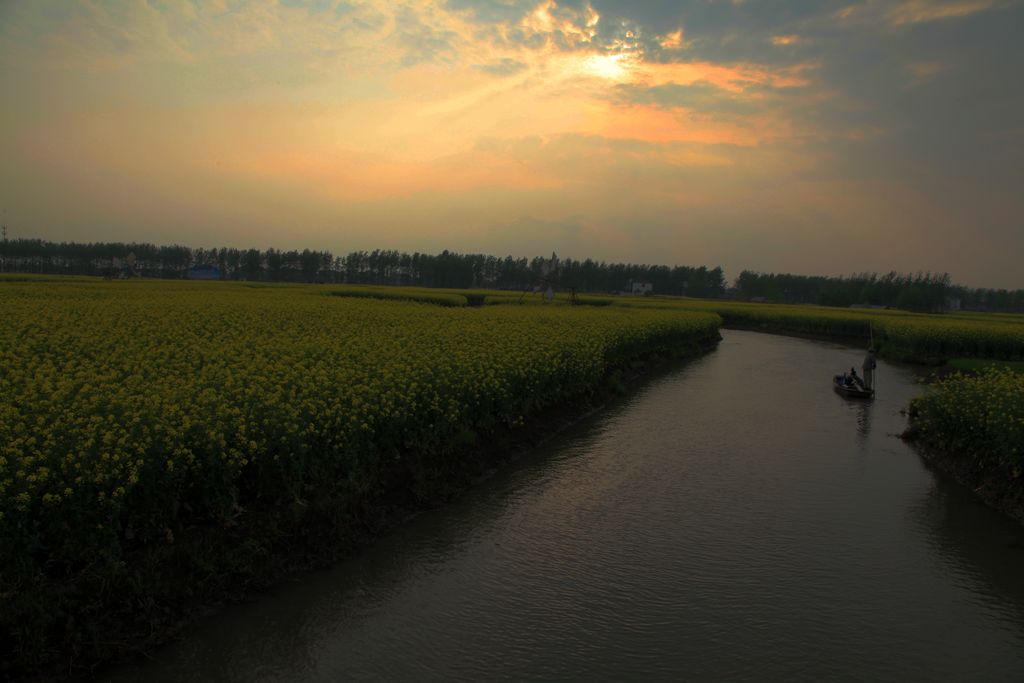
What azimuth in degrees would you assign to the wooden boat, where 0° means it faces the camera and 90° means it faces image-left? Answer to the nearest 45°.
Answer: approximately 90°
